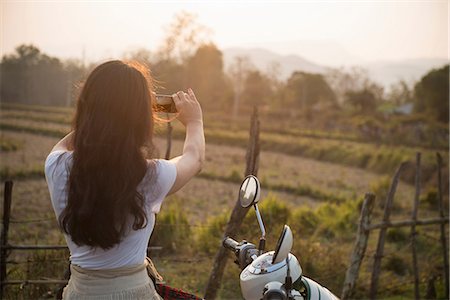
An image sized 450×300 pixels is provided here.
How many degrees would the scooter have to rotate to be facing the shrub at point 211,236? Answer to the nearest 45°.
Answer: approximately 45° to its left

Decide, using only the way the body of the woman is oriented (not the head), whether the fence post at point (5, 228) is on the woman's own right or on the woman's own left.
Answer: on the woman's own left

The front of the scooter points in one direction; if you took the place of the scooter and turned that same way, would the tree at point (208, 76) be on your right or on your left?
on your left

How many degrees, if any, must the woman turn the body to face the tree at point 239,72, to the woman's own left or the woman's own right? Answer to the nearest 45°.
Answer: approximately 45° to the woman's own left

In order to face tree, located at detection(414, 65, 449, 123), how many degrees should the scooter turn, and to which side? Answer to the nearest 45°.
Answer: approximately 45° to its left

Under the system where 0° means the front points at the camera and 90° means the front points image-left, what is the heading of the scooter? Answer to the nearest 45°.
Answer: approximately 225°

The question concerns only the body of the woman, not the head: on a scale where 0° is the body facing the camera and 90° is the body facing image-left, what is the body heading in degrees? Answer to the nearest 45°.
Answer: approximately 225°
